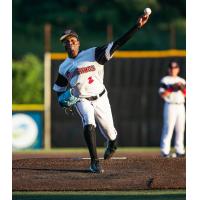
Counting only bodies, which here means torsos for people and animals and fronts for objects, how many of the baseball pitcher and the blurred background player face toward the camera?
2

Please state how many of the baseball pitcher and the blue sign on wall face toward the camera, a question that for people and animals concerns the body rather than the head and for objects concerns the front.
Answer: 2

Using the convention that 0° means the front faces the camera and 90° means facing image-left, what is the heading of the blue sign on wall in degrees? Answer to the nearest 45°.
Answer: approximately 0°

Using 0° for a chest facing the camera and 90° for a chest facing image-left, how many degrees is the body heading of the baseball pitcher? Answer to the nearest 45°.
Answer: approximately 0°

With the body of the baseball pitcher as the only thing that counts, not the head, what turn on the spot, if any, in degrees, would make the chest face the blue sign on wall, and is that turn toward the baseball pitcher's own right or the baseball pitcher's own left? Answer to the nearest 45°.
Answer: approximately 180°

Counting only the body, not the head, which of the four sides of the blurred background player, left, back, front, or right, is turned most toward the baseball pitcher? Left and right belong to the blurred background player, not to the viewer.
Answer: front

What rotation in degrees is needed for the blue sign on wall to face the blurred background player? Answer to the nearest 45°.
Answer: approximately 45° to its left
